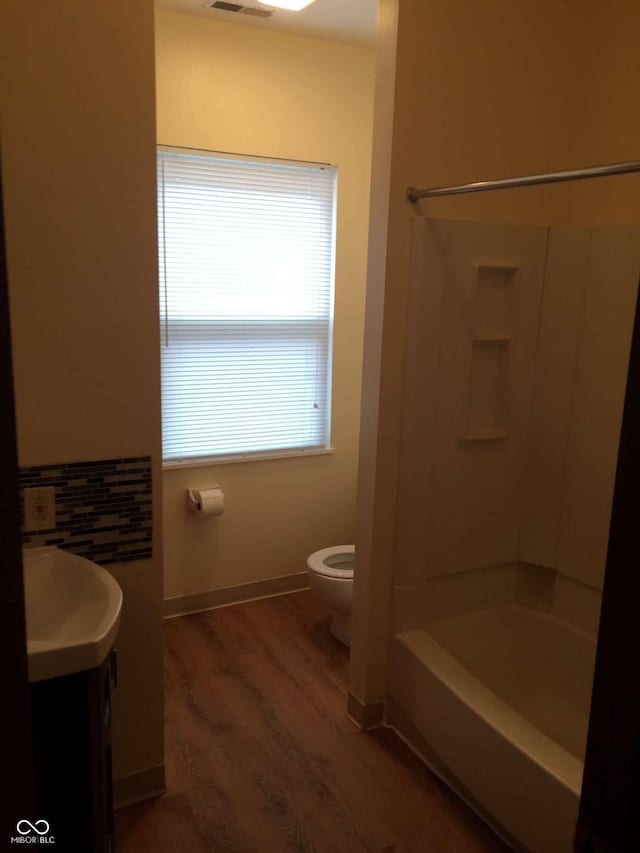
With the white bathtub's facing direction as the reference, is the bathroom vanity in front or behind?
in front

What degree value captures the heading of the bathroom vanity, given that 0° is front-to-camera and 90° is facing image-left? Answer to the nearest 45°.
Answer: approximately 270°

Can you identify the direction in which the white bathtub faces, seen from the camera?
facing the viewer and to the left of the viewer

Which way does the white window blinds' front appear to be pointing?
toward the camera

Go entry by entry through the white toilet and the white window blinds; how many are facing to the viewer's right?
0

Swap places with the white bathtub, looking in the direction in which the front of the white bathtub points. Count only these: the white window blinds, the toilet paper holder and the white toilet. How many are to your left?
0

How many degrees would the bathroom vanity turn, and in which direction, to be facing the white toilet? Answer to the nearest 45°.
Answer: approximately 45° to its left

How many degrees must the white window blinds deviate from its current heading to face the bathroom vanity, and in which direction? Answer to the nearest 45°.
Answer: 0° — it already faces it

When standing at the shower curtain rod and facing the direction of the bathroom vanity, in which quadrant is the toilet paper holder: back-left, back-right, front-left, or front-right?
front-right

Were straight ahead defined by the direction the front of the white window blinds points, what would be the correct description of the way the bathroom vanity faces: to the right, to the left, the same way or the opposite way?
to the left

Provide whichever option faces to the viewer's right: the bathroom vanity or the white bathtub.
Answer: the bathroom vanity

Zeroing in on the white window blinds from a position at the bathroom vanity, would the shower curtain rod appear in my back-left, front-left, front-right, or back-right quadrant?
front-right

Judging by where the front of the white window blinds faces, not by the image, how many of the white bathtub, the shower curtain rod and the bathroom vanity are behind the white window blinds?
0

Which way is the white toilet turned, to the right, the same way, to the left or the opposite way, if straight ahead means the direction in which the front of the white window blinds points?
to the right

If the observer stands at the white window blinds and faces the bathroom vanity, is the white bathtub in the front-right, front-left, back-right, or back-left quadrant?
front-left
